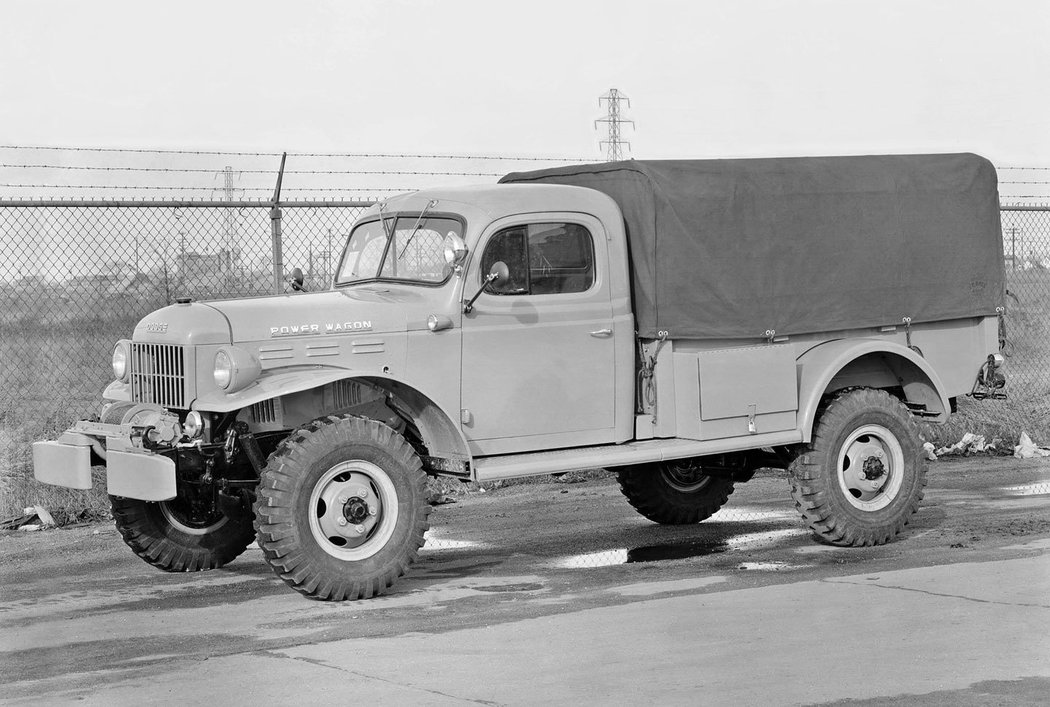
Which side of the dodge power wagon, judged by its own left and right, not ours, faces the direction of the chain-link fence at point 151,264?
right

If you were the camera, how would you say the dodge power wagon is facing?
facing the viewer and to the left of the viewer

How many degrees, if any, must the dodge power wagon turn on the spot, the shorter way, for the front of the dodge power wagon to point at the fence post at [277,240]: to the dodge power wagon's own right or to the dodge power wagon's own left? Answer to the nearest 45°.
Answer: approximately 90° to the dodge power wagon's own right
